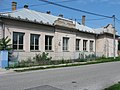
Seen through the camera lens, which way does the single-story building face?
facing the viewer and to the right of the viewer

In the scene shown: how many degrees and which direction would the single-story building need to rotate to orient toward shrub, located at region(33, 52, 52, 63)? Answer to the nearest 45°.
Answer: approximately 45° to its right
